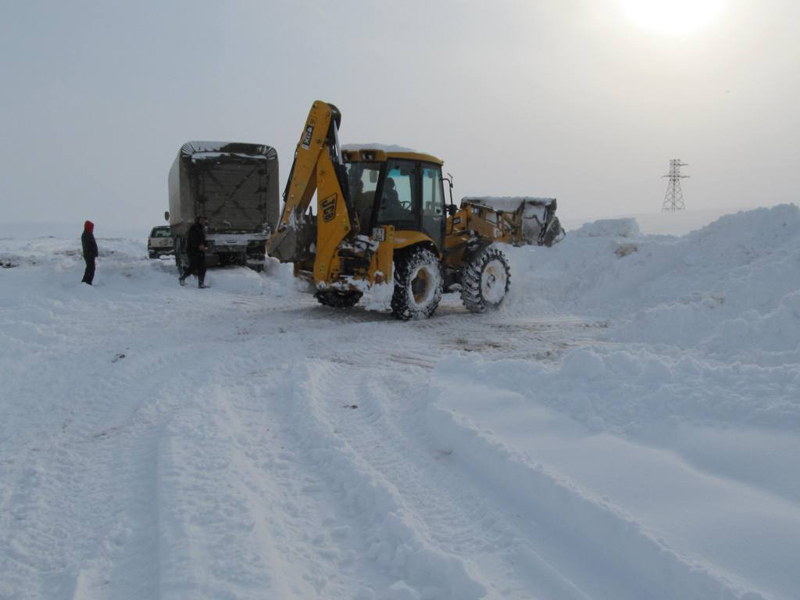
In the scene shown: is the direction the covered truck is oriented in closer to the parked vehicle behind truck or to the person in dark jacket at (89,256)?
the parked vehicle behind truck

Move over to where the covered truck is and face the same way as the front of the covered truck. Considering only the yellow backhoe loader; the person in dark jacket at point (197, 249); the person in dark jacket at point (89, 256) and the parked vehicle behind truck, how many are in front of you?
1

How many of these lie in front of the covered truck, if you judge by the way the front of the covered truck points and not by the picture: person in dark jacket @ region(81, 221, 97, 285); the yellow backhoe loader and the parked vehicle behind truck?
1

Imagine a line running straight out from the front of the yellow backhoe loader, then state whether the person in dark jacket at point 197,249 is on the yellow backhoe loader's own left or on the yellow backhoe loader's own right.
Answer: on the yellow backhoe loader's own left

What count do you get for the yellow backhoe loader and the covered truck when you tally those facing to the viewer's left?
0

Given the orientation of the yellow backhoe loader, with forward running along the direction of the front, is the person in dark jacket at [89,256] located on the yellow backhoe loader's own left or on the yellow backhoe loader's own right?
on the yellow backhoe loader's own left

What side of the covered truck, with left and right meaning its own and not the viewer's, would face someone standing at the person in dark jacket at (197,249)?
back

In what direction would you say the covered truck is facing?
away from the camera

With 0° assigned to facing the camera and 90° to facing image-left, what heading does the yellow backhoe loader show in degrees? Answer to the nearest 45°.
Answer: approximately 225°

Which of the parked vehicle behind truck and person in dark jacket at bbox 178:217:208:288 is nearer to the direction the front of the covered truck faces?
the parked vehicle behind truck

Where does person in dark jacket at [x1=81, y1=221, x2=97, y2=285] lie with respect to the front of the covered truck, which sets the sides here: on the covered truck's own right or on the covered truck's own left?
on the covered truck's own left

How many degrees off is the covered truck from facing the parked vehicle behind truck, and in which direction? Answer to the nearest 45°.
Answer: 0° — it already faces it

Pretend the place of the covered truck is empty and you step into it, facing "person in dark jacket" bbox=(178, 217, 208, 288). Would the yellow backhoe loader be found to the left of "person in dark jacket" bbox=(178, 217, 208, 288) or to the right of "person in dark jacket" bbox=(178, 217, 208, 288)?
left
